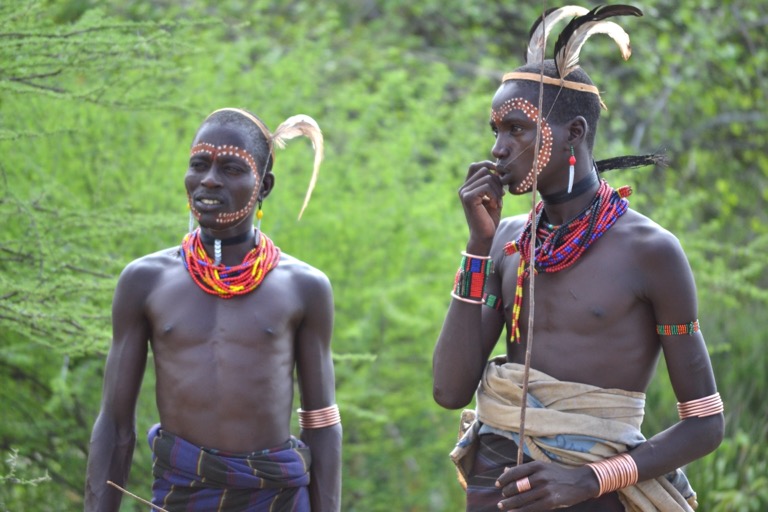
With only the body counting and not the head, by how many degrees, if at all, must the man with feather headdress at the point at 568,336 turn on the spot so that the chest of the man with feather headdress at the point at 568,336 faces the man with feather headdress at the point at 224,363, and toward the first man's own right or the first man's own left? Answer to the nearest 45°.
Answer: approximately 45° to the first man's own right

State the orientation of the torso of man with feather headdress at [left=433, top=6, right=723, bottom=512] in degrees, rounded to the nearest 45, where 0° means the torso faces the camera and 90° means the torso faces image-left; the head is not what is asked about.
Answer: approximately 45°

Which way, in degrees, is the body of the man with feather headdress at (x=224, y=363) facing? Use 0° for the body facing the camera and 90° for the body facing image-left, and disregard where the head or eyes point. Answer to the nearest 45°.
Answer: approximately 0°

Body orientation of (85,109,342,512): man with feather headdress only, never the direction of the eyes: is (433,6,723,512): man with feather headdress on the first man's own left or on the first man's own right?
on the first man's own left
